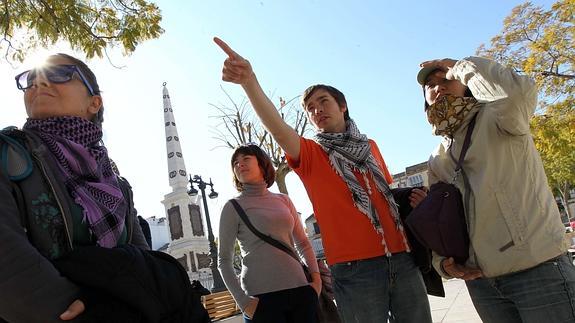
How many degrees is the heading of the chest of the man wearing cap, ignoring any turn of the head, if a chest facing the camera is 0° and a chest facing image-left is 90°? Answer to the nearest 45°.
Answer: approximately 45°

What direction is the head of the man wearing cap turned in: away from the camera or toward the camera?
toward the camera

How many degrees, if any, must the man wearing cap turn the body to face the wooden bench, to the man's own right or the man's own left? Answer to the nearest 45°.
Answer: approximately 90° to the man's own right

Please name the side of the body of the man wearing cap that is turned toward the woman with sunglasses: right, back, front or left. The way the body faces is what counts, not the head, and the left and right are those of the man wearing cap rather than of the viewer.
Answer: front

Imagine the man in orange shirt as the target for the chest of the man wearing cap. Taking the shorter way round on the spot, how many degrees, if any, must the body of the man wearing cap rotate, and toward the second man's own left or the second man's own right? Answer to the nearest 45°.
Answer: approximately 45° to the second man's own right

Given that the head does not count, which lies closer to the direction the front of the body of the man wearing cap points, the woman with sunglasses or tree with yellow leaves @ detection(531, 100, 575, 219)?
the woman with sunglasses

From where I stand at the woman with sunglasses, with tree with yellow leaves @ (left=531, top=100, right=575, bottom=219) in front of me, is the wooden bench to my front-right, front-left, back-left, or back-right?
front-left

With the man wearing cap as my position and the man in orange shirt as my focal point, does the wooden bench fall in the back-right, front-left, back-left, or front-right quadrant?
front-right

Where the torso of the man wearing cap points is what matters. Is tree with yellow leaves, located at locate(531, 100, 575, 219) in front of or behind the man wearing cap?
behind

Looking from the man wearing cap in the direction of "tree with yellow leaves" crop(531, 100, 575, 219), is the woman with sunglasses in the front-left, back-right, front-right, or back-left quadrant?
back-left
